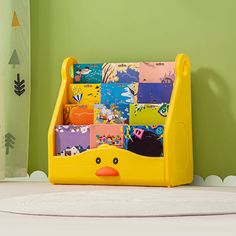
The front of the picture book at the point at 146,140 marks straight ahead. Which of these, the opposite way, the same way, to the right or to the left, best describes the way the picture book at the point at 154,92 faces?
the same way

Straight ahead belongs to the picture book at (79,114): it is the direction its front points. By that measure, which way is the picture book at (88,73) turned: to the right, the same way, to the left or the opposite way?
the same way

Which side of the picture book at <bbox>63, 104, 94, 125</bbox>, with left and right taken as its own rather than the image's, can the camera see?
front

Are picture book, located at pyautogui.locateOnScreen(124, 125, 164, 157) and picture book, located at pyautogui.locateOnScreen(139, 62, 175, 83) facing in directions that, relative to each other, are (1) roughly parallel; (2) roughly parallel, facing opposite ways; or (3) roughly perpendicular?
roughly parallel

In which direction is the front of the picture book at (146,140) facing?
toward the camera

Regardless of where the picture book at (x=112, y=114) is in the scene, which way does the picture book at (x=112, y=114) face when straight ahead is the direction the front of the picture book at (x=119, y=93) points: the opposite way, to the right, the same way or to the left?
the same way

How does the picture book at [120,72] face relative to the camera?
toward the camera

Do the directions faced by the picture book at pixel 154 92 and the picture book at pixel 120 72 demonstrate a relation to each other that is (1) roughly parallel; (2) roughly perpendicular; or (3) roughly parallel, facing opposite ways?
roughly parallel

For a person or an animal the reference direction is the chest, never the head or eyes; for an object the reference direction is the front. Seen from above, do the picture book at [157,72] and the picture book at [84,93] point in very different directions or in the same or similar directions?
same or similar directions

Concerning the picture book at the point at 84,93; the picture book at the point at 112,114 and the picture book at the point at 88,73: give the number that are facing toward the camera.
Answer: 3

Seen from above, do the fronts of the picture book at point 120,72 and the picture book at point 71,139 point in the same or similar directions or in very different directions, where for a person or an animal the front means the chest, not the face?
same or similar directions
